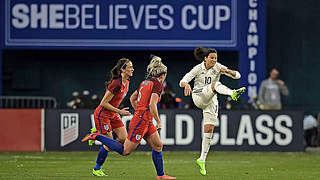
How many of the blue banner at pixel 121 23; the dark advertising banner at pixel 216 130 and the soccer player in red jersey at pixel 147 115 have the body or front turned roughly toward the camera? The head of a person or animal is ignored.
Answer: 2

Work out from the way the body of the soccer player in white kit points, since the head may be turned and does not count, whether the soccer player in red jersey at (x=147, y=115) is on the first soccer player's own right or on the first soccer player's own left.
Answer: on the first soccer player's own right

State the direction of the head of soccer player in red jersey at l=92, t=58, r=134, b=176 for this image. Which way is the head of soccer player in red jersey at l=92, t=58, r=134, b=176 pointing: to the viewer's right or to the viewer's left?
to the viewer's right

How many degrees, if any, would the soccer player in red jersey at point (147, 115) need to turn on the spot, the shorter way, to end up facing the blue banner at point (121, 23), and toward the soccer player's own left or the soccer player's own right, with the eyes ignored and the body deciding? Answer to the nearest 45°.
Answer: approximately 45° to the soccer player's own left

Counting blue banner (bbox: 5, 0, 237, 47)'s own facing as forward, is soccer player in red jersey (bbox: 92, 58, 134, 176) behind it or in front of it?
in front

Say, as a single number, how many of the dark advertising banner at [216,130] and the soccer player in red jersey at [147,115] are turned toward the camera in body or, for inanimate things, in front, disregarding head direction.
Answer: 1

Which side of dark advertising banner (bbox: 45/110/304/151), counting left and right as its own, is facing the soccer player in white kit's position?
front

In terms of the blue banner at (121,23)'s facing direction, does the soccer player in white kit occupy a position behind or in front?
in front

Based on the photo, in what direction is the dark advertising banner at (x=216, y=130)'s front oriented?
toward the camera

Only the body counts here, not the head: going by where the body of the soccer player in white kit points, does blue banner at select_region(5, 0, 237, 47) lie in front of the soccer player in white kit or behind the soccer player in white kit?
behind

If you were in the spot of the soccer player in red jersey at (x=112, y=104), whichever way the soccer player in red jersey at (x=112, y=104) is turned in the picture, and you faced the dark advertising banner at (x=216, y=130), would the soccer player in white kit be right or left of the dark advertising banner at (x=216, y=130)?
right
